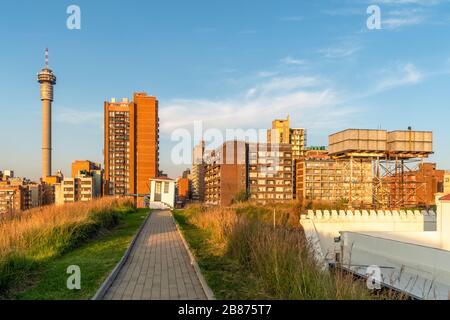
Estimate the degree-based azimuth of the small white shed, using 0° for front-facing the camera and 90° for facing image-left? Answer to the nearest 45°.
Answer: approximately 0°

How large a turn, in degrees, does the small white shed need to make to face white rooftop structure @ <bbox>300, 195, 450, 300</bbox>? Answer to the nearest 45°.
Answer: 0° — it already faces it
